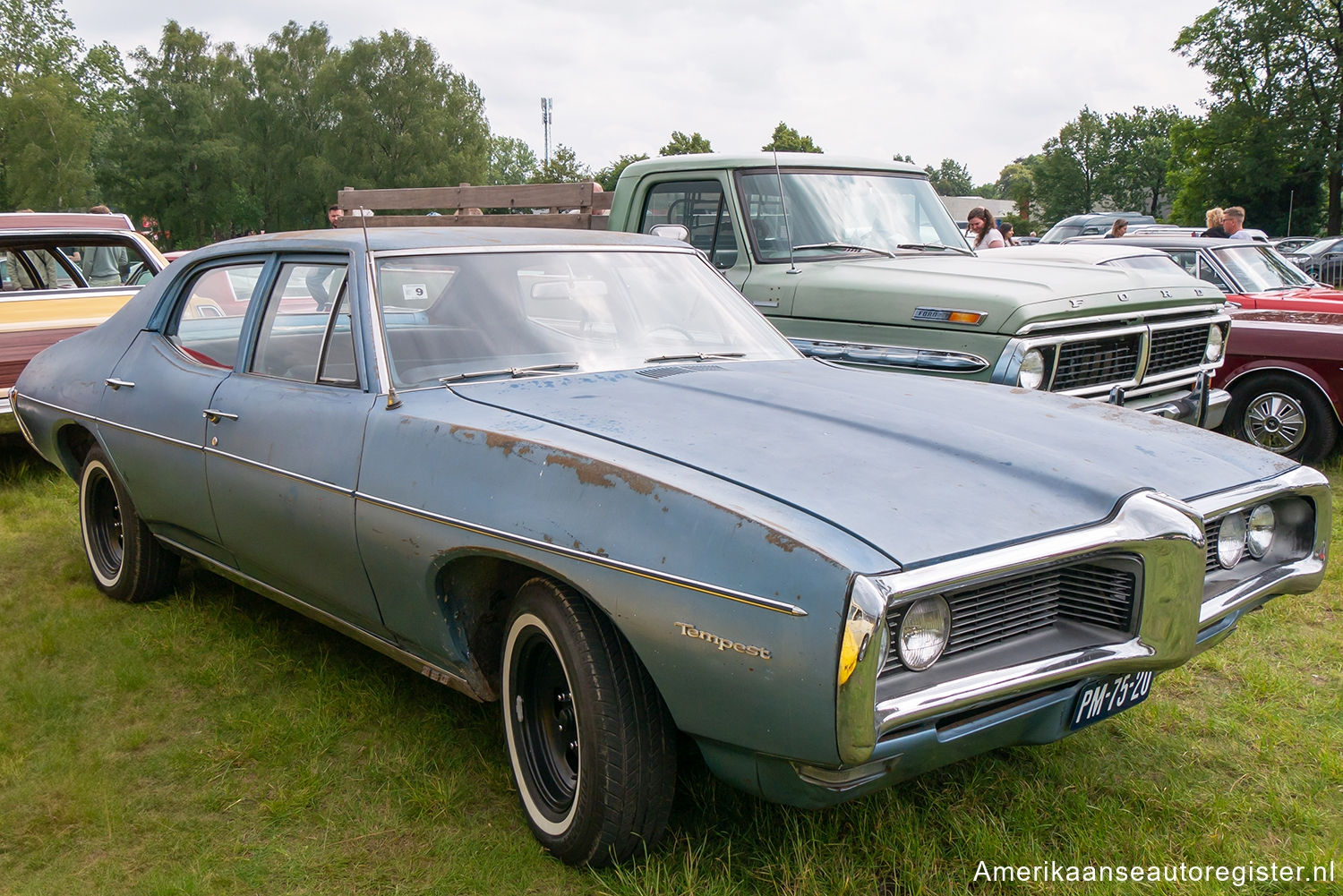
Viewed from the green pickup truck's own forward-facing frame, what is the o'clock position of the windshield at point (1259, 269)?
The windshield is roughly at 9 o'clock from the green pickup truck.

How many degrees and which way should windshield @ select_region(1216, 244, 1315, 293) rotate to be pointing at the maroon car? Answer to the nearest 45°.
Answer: approximately 45° to its right

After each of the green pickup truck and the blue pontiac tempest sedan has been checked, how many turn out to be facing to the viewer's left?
0

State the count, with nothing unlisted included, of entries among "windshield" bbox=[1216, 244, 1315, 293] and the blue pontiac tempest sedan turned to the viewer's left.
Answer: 0

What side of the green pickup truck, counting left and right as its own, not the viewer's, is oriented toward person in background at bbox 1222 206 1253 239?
left

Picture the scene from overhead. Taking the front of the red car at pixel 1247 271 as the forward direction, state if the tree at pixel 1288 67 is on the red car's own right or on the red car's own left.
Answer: on the red car's own left

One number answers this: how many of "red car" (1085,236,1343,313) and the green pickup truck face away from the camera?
0

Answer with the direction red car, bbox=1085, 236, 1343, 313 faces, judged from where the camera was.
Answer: facing the viewer and to the right of the viewer

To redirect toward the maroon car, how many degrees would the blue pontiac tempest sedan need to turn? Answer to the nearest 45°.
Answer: approximately 90° to its left

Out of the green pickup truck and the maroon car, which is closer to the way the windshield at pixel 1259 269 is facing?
the maroon car

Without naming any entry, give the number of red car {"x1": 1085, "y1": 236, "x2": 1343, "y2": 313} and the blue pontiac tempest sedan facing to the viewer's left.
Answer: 0

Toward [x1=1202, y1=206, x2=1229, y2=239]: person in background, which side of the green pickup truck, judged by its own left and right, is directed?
left
